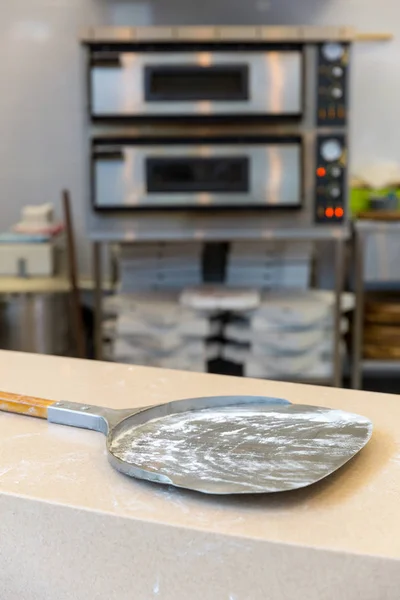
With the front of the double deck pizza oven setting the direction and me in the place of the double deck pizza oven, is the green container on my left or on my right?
on my left

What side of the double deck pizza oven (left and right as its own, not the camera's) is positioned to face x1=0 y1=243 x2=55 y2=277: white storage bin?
right

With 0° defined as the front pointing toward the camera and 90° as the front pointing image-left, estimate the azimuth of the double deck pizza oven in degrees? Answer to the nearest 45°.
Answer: approximately 0°
